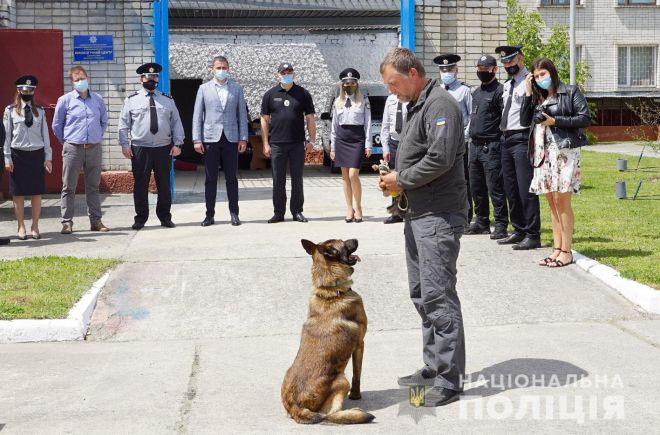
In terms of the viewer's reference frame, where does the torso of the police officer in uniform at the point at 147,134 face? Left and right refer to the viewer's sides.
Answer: facing the viewer

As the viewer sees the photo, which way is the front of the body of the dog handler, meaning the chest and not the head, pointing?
to the viewer's left

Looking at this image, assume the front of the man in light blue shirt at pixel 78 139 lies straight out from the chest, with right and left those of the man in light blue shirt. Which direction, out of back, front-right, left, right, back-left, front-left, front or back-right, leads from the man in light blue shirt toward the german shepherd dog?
front

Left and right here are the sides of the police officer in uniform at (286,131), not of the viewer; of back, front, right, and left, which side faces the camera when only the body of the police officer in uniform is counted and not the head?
front

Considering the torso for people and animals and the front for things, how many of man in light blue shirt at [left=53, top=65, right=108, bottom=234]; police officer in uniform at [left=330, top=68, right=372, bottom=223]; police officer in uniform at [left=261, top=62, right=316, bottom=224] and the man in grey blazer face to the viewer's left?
0

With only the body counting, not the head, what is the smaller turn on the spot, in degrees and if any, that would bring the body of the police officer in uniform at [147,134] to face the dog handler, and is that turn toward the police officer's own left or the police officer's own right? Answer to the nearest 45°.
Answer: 0° — they already face them

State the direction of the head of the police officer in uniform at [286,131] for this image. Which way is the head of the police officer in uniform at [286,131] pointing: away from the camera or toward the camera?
toward the camera

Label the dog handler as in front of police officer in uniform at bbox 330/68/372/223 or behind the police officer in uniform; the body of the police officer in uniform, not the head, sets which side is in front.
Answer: in front

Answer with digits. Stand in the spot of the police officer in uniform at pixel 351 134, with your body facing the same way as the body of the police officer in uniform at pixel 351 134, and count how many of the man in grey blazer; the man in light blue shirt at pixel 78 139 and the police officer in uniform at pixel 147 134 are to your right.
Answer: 3

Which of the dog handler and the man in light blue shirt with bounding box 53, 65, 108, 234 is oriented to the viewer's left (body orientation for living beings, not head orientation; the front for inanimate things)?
the dog handler

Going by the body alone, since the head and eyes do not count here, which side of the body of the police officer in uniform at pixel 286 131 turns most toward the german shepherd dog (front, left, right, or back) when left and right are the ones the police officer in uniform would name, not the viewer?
front

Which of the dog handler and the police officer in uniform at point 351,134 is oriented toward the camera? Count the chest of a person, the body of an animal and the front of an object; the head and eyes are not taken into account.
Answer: the police officer in uniform

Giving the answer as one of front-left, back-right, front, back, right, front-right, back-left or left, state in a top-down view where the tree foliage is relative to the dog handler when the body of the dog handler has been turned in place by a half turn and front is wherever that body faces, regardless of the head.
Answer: left

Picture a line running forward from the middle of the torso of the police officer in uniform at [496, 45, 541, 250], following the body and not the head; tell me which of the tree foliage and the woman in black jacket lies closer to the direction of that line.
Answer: the woman in black jacket

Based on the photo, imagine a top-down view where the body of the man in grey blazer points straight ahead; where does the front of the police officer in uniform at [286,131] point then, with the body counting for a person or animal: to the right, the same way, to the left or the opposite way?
the same way

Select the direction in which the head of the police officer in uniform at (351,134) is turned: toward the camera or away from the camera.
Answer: toward the camera
